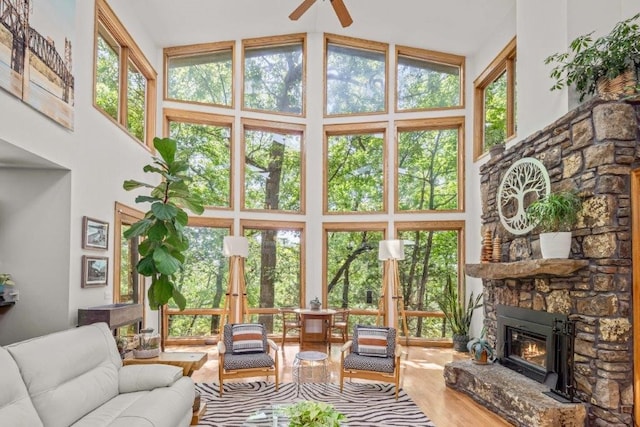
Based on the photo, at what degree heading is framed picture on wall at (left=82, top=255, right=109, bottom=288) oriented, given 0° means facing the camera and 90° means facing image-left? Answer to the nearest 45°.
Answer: approximately 315°

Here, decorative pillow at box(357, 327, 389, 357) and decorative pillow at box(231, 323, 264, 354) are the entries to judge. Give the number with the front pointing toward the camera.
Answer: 2

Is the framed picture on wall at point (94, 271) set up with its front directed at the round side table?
yes

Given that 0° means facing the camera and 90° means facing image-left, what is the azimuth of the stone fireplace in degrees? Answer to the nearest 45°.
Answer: approximately 45°

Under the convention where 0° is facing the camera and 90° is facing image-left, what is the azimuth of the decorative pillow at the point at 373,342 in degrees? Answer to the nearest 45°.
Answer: approximately 0°

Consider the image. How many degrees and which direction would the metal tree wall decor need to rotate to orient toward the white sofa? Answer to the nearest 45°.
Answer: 0° — it already faces it

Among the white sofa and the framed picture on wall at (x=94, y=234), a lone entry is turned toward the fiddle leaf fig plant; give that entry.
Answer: the framed picture on wall

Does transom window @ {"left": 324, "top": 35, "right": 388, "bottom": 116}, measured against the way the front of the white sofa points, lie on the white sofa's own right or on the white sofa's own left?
on the white sofa's own left

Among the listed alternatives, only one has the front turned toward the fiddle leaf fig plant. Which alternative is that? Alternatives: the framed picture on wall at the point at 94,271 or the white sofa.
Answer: the framed picture on wall

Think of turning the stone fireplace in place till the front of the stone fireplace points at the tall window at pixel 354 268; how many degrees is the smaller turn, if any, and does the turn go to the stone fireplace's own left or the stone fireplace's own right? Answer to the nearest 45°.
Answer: approximately 90° to the stone fireplace's own right

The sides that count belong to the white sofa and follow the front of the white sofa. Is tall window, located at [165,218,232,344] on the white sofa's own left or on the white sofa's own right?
on the white sofa's own left

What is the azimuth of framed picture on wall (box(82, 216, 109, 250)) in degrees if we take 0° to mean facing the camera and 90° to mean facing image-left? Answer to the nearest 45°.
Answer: approximately 315°

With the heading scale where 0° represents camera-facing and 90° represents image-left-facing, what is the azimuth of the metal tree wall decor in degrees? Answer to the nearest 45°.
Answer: approximately 45°
